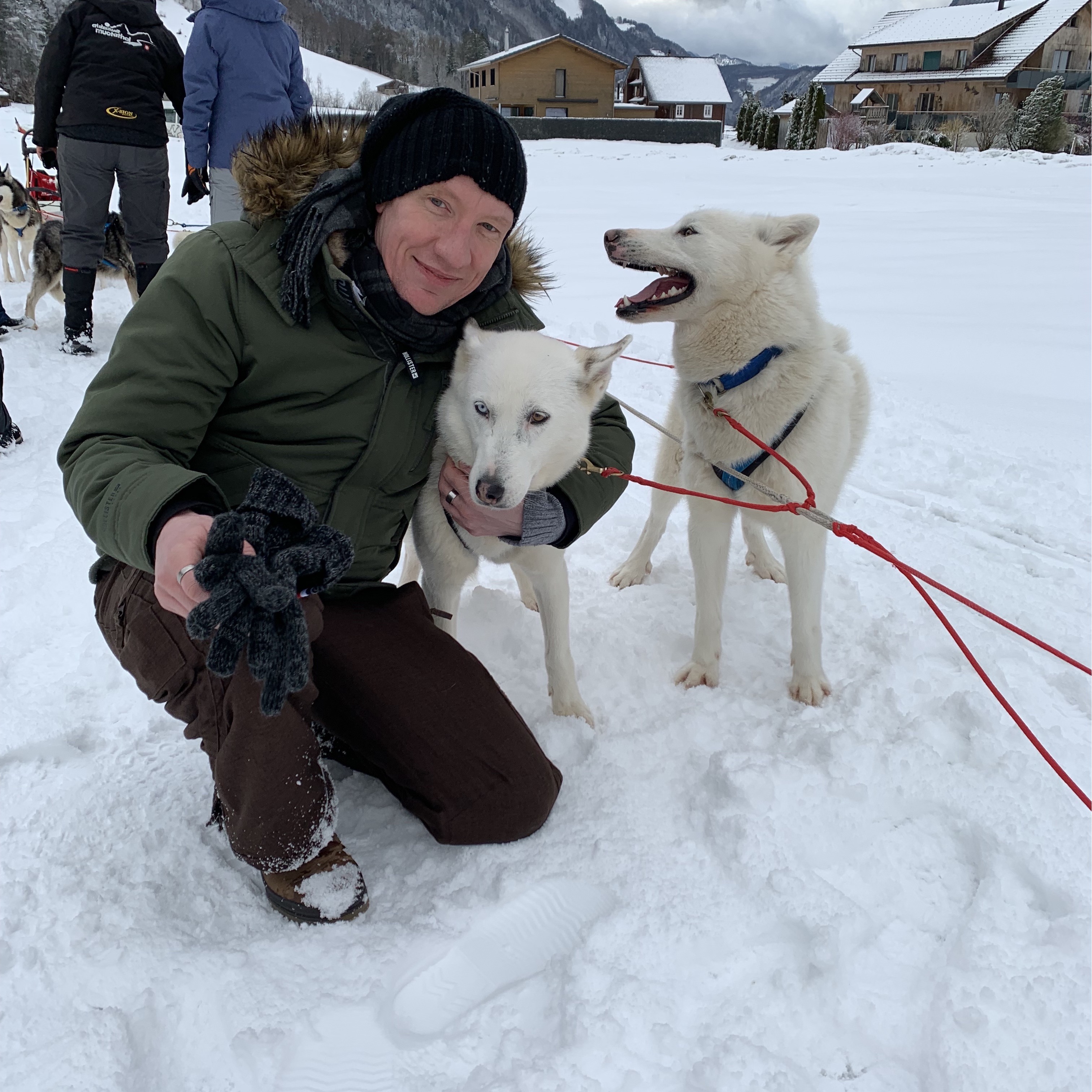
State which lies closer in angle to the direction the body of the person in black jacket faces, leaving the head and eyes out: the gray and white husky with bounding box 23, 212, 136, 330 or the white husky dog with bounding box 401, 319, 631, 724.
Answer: the gray and white husky

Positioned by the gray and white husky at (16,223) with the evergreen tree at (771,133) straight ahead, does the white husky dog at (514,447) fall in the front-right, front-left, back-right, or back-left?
back-right

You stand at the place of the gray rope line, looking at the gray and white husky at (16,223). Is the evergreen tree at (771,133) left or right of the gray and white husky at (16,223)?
right

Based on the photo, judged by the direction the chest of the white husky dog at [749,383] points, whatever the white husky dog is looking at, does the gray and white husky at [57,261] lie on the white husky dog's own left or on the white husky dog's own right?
on the white husky dog's own right

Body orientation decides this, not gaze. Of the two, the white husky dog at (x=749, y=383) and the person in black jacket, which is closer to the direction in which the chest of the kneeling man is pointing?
the white husky dog

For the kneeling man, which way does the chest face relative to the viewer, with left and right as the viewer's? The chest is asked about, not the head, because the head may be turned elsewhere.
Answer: facing the viewer and to the right of the viewer

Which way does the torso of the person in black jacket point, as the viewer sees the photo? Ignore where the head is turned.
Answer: away from the camera

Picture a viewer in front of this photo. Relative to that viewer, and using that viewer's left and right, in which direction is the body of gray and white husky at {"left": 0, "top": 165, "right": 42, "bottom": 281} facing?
facing the viewer and to the left of the viewer

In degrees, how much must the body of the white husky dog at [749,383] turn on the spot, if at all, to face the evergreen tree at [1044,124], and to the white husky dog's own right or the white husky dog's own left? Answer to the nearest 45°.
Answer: approximately 180°
